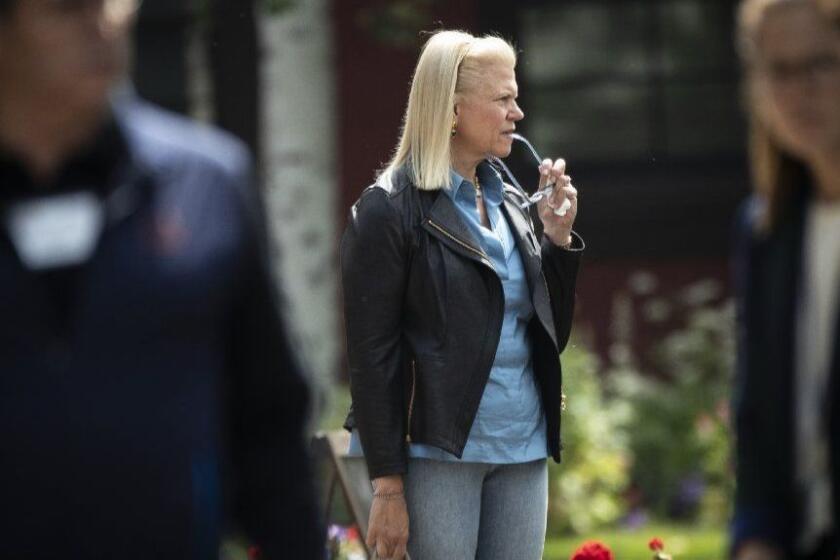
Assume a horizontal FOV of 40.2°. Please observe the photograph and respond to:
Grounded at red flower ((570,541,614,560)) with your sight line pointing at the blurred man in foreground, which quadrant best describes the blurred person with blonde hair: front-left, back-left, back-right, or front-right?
front-left

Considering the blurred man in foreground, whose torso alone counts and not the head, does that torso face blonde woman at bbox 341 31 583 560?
no

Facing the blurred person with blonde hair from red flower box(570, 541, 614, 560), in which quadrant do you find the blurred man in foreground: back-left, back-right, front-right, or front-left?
front-right

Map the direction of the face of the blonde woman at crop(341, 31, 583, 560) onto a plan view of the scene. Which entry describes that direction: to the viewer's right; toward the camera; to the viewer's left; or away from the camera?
to the viewer's right

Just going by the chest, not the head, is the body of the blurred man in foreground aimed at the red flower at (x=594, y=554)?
no

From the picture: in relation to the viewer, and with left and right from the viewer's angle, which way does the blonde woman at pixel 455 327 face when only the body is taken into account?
facing the viewer and to the right of the viewer

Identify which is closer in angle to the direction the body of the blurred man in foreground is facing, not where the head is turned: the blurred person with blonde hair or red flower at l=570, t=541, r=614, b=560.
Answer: the blurred person with blonde hair

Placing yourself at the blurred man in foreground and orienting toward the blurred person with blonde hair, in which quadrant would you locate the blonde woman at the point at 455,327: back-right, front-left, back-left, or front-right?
front-left

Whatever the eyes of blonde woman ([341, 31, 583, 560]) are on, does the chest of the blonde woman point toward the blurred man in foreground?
no

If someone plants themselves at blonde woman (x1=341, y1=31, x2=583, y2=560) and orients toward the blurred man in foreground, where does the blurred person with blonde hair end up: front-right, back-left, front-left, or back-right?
front-left

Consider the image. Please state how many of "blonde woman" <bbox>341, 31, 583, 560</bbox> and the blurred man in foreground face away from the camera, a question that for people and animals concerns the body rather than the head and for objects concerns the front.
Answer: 0

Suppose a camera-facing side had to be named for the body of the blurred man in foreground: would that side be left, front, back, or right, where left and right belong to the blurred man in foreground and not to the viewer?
front

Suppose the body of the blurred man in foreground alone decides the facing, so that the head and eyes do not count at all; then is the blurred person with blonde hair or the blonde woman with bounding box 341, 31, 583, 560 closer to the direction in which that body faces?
the blurred person with blonde hair

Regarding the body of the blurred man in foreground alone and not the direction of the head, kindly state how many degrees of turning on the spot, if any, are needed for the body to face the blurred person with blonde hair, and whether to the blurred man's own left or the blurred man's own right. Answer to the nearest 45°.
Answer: approximately 90° to the blurred man's own left
